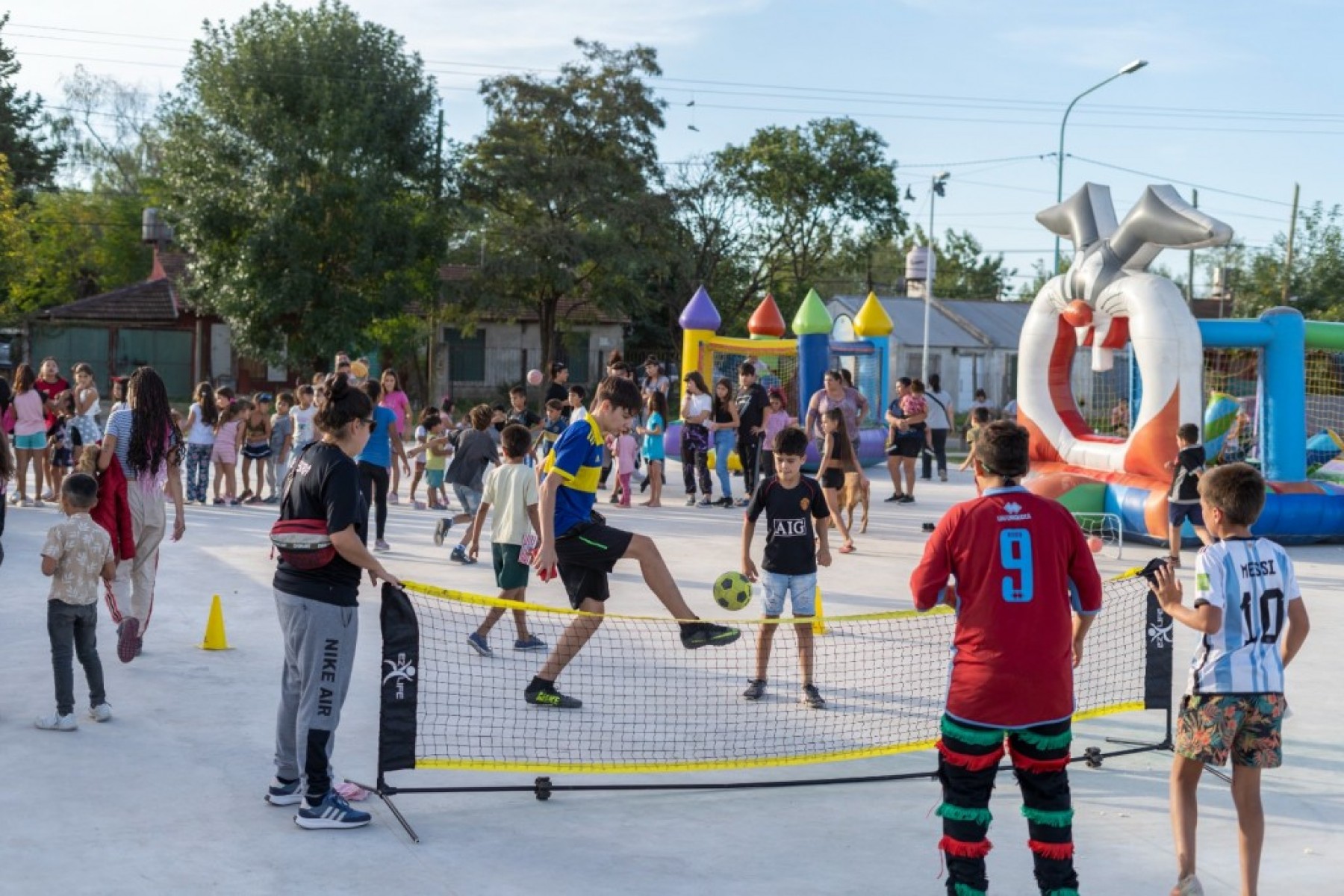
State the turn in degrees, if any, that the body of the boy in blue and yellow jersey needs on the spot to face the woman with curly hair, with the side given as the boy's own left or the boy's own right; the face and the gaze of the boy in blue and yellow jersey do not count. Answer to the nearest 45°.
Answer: approximately 180°

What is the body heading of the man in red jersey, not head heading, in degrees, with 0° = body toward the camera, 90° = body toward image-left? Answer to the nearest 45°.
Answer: approximately 180°

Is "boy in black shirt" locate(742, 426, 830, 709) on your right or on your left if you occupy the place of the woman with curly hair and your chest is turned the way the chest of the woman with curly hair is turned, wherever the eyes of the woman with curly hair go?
on your right

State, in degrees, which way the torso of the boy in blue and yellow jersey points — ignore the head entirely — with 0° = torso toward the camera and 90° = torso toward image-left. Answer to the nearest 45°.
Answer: approximately 270°

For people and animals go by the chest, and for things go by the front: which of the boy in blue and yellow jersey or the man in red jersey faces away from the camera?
the man in red jersey

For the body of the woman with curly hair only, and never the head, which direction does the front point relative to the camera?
away from the camera

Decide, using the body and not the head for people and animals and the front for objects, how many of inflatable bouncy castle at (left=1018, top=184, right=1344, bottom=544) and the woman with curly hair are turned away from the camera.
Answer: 1

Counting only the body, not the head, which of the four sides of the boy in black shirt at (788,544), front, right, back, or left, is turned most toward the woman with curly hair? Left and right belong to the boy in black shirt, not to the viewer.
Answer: right

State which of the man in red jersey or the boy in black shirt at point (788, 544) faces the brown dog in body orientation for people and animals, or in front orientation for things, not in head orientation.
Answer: the man in red jersey

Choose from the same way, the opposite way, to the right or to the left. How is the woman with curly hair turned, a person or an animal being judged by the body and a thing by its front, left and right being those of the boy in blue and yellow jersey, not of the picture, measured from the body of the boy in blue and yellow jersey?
to the left

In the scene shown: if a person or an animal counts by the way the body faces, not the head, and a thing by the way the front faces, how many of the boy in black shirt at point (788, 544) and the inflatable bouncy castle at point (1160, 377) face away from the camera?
0

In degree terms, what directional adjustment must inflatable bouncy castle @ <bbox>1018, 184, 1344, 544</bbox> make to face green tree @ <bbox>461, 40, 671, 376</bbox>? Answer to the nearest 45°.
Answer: approximately 90° to its right

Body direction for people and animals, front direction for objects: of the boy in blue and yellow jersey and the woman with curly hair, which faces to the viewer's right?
the boy in blue and yellow jersey

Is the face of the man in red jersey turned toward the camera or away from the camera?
away from the camera
